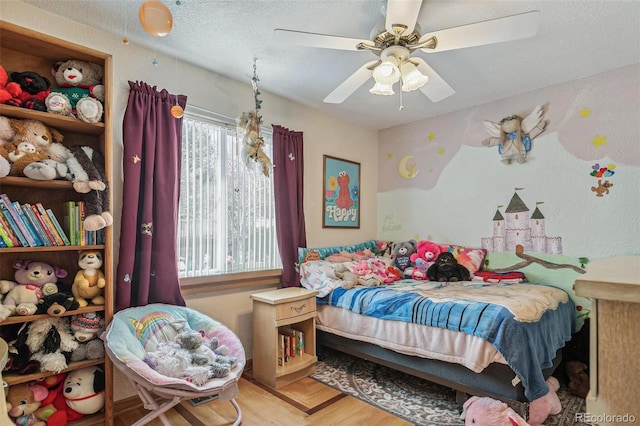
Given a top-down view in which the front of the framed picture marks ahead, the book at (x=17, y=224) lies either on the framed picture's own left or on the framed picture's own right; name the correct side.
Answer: on the framed picture's own right

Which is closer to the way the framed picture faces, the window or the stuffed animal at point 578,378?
the stuffed animal

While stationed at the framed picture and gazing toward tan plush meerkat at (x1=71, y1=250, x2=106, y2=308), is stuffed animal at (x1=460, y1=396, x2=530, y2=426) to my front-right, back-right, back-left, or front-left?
front-left

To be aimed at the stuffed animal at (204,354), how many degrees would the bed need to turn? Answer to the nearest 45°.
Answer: approximately 90° to its right

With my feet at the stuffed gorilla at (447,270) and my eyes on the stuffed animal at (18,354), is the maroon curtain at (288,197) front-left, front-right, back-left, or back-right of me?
front-right

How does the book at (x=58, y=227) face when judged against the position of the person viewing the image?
facing to the right of the viewer

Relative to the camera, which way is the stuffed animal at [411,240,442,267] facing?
toward the camera

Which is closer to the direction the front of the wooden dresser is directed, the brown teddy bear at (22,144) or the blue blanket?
the brown teddy bear

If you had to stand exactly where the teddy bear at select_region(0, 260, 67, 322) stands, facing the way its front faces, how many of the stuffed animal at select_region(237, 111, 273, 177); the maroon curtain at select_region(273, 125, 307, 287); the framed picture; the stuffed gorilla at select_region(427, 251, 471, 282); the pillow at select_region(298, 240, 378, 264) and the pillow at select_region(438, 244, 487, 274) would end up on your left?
6

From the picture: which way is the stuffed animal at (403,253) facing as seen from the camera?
toward the camera
